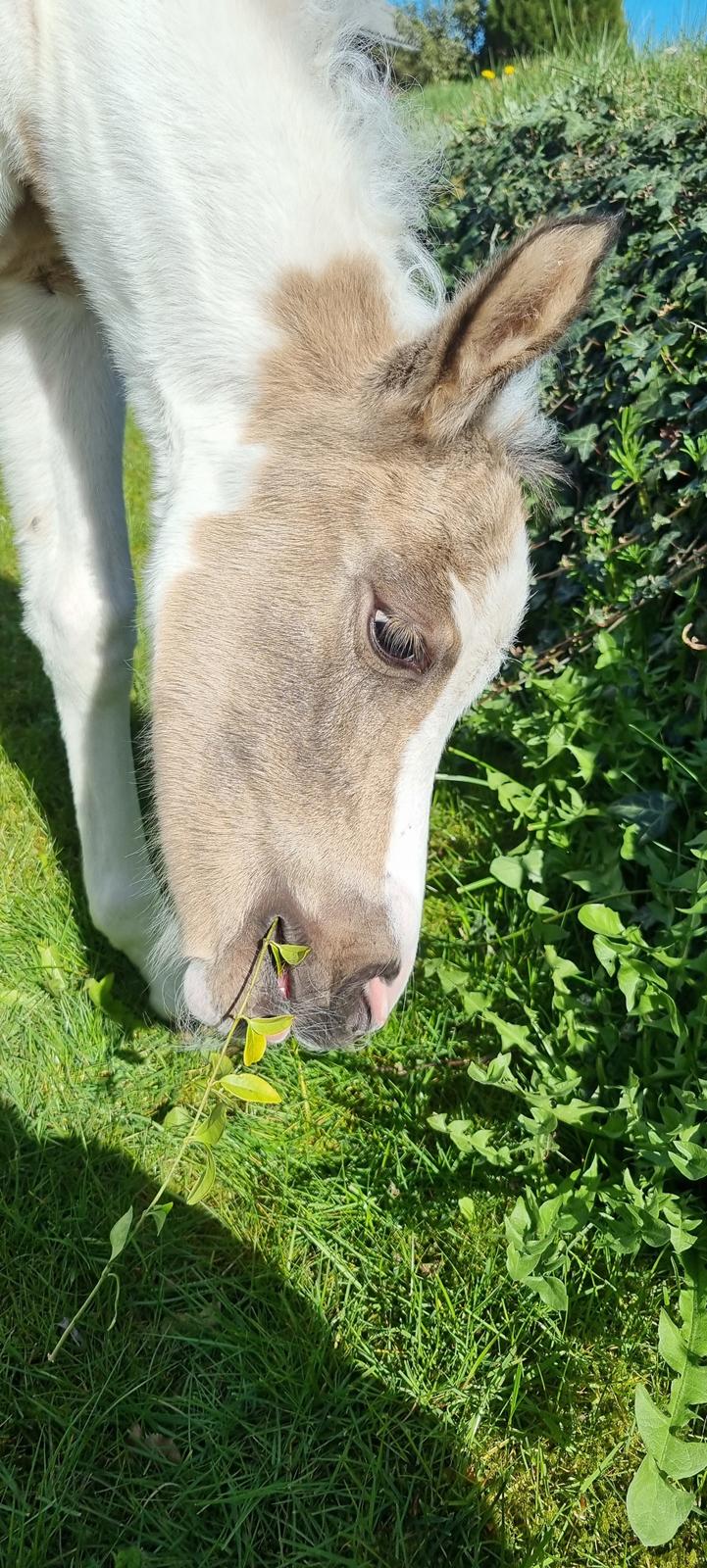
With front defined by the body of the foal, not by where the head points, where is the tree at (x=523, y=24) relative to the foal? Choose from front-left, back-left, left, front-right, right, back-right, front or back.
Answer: left

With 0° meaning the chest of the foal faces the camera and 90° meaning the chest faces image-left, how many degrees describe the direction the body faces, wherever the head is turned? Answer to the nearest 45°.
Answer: approximately 270°
